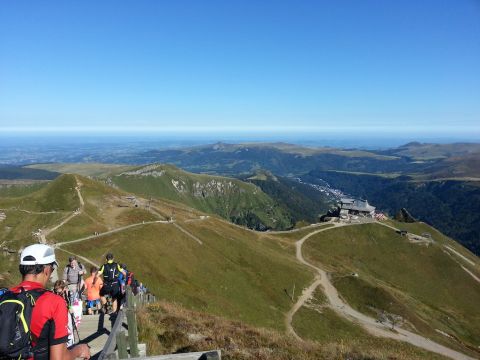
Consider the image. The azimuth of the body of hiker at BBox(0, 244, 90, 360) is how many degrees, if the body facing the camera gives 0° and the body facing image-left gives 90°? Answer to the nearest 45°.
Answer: approximately 225°

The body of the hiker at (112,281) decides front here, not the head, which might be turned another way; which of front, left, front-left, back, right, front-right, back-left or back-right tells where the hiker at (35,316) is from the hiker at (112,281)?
back

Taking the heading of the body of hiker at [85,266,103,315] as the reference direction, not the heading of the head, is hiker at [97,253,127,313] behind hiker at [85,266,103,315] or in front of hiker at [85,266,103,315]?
behind

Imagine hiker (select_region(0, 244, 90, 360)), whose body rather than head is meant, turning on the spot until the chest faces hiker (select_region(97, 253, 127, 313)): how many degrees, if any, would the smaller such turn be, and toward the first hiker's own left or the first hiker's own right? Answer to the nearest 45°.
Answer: approximately 45° to the first hiker's own left

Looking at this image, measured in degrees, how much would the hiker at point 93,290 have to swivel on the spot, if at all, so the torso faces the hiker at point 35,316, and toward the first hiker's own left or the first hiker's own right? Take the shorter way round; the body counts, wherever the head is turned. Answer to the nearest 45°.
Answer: approximately 180°

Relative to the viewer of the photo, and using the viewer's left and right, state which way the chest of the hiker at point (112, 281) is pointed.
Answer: facing away from the viewer

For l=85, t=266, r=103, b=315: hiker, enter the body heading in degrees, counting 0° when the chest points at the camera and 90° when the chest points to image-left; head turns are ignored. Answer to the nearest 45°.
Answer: approximately 180°

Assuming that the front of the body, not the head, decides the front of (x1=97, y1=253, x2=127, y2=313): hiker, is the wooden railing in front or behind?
behind
